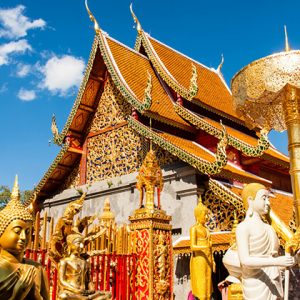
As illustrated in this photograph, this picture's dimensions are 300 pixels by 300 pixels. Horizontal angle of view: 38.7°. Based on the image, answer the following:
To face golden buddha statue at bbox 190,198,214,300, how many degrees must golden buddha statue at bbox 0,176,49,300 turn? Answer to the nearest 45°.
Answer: approximately 90° to its left

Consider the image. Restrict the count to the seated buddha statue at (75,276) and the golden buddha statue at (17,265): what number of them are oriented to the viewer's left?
0

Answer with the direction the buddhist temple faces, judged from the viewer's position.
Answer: facing the viewer and to the left of the viewer

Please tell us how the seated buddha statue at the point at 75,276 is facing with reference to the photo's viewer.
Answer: facing the viewer and to the right of the viewer

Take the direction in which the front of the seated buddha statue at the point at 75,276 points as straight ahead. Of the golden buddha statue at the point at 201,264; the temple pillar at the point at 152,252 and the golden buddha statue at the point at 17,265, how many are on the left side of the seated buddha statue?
2

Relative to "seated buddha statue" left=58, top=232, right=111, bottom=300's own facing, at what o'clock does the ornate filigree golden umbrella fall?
The ornate filigree golden umbrella is roughly at 10 o'clock from the seated buddha statue.

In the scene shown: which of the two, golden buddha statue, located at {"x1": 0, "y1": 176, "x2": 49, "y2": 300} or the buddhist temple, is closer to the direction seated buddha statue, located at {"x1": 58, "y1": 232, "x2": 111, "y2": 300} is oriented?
the golden buddha statue

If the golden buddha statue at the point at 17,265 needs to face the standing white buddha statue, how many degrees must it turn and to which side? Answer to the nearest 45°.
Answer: approximately 45° to its left

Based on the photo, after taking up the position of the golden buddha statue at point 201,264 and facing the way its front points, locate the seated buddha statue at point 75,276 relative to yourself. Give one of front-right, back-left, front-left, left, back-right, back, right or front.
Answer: right

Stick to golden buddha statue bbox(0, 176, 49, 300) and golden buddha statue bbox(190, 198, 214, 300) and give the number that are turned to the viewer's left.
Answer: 0

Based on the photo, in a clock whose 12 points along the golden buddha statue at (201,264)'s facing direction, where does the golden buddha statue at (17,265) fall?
the golden buddha statue at (17,265) is roughly at 2 o'clock from the golden buddha statue at (201,264).
